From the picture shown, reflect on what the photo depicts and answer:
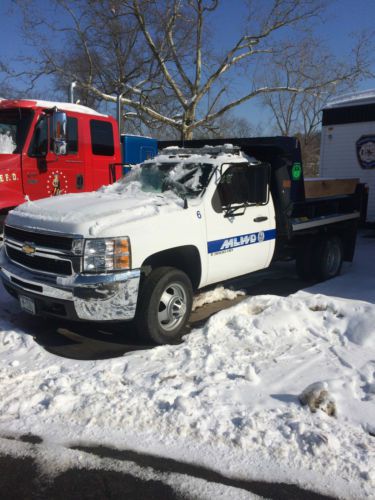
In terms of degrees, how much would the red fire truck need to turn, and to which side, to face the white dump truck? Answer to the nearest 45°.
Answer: approximately 90° to its left

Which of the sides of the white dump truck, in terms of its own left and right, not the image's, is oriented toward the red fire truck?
right

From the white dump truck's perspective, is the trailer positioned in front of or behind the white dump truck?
behind

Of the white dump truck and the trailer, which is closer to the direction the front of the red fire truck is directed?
the white dump truck

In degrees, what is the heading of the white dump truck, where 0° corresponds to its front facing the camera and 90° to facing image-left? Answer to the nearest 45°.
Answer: approximately 45°

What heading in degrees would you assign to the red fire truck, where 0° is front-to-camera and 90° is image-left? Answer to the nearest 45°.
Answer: approximately 45°
